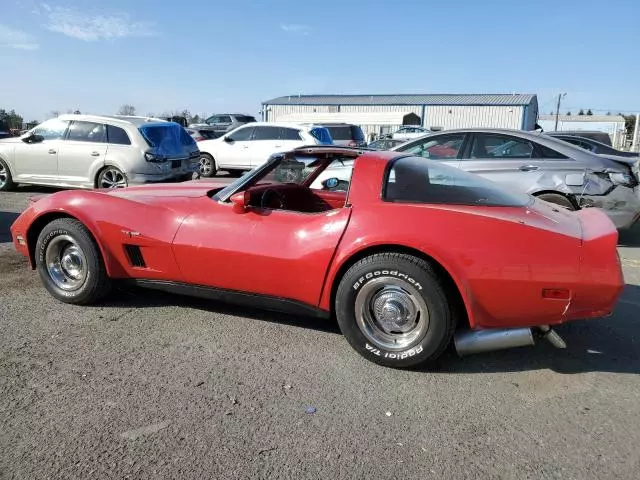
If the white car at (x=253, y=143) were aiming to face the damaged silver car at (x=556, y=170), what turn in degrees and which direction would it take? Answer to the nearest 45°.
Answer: approximately 180°

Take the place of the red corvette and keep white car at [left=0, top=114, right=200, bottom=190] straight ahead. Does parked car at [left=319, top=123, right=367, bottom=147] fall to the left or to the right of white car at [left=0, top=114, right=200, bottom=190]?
right

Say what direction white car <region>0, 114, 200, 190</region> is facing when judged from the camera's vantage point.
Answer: facing away from the viewer and to the left of the viewer

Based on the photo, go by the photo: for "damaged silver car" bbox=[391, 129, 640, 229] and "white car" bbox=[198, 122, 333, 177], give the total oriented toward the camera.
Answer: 0

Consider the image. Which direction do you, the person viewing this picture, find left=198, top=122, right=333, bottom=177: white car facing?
facing away from the viewer and to the left of the viewer

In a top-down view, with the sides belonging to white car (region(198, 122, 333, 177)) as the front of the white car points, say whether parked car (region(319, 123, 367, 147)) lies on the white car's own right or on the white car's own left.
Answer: on the white car's own right

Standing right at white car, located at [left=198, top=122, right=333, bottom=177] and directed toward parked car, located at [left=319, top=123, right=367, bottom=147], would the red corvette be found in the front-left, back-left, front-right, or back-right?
back-right

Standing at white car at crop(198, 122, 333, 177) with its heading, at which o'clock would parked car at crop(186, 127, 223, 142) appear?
The parked car is roughly at 1 o'clock from the white car.
